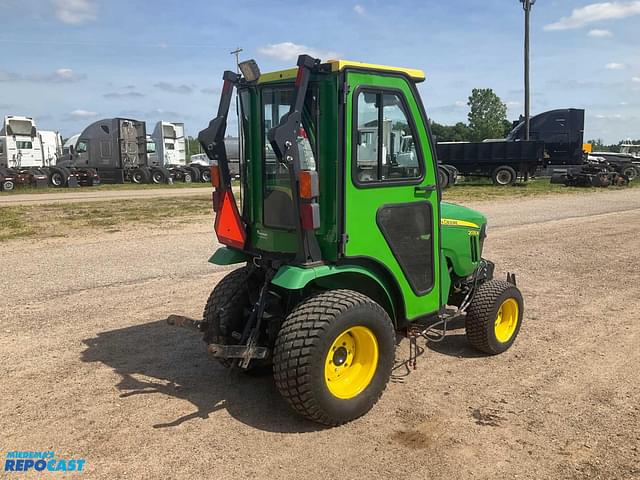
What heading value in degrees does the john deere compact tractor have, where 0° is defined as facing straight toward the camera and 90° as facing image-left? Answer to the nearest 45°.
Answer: approximately 225°

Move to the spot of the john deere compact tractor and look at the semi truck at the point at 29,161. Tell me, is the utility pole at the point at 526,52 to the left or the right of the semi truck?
right

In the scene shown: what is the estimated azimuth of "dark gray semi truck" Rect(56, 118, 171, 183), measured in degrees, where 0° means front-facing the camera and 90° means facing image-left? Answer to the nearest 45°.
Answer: approximately 135°

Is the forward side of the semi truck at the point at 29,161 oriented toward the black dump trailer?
no

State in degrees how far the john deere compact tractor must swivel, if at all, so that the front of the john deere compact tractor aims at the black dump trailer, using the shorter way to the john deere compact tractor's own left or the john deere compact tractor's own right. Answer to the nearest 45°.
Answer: approximately 45° to the john deere compact tractor's own left

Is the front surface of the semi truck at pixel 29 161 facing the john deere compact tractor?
no

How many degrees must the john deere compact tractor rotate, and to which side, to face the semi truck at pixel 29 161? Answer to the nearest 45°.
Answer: approximately 90° to its left

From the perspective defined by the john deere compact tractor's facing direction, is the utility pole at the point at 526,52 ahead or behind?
ahead
